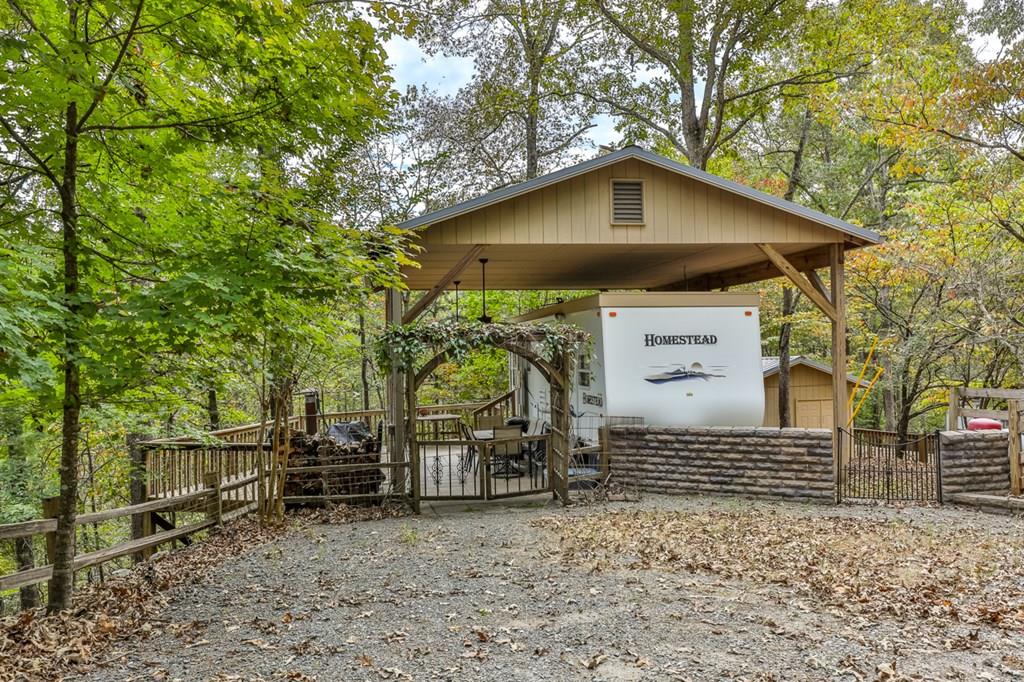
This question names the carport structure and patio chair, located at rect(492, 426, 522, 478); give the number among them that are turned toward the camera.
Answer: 1

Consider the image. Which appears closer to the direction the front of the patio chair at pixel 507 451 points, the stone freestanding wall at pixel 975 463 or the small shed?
the small shed

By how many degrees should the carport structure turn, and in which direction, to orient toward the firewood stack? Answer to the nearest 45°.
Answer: approximately 90° to its right

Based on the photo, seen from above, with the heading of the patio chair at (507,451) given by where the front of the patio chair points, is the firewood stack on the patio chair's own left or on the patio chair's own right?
on the patio chair's own left

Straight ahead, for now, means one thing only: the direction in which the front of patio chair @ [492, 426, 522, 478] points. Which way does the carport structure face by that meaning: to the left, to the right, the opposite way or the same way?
the opposite way

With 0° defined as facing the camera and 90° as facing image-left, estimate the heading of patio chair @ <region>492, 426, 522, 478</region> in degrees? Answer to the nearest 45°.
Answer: approximately 180°

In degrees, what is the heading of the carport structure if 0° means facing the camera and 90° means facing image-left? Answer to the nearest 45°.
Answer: approximately 0°

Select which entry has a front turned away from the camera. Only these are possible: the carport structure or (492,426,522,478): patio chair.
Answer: the patio chair
